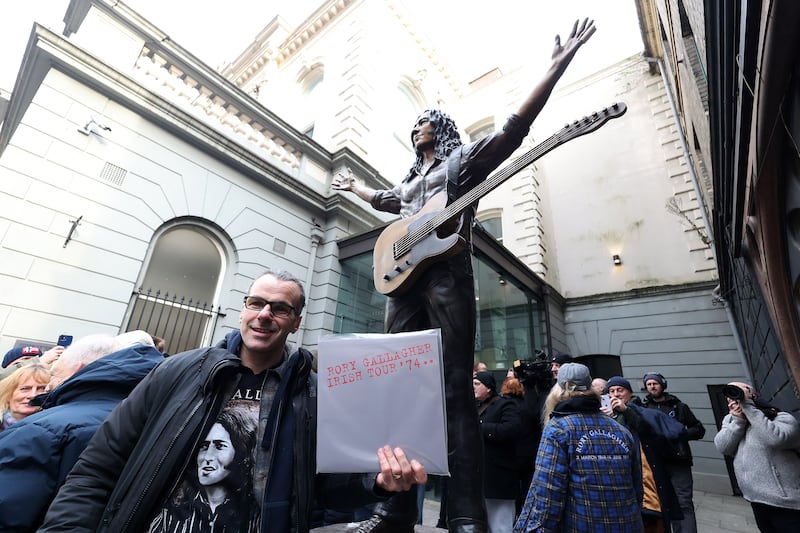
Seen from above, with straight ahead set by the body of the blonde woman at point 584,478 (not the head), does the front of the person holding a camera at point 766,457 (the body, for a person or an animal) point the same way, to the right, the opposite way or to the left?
to the left

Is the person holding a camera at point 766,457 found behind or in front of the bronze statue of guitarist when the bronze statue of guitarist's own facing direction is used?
behind

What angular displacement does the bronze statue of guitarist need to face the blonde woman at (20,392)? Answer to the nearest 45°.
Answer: approximately 45° to its right

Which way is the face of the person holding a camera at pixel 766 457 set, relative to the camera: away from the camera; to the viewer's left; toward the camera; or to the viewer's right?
to the viewer's left

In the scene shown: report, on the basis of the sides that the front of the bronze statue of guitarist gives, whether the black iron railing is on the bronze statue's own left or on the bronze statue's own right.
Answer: on the bronze statue's own right

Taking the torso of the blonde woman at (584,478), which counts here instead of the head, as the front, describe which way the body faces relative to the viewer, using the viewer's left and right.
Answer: facing away from the viewer and to the left of the viewer

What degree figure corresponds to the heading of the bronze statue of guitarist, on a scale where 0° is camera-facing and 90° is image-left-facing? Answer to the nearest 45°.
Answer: approximately 45°

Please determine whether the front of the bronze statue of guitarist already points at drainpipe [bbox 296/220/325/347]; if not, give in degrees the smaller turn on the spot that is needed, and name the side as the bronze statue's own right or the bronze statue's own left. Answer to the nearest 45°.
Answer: approximately 90° to the bronze statue's own right

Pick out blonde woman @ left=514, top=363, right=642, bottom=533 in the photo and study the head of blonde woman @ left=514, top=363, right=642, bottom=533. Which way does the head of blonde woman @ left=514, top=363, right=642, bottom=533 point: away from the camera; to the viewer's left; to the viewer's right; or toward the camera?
away from the camera
